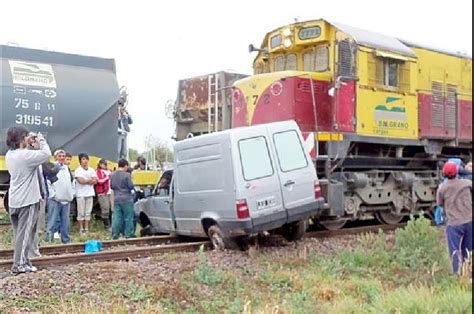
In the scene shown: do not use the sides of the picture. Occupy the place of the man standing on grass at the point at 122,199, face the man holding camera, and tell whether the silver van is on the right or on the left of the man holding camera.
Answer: left

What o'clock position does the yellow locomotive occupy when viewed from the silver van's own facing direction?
The yellow locomotive is roughly at 3 o'clock from the silver van.

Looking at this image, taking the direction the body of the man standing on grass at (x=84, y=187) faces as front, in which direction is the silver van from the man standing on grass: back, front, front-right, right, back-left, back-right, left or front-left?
front-left

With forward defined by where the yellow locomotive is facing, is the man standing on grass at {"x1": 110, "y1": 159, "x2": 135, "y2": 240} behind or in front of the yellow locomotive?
in front

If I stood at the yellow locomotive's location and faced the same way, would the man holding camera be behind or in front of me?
in front

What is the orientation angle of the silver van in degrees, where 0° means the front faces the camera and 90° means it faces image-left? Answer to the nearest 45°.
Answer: approximately 135°

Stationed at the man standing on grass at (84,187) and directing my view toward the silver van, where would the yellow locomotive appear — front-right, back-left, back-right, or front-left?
front-left

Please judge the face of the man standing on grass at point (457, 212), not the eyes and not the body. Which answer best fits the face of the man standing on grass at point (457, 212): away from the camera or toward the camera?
away from the camera

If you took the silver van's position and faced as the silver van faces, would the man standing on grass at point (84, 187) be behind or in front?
in front

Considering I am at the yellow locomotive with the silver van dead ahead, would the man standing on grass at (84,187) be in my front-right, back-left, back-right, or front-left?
front-right

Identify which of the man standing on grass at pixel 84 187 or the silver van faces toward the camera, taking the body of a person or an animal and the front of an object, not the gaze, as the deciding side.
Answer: the man standing on grass

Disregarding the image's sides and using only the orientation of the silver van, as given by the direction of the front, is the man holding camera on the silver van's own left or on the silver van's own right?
on the silver van's own left

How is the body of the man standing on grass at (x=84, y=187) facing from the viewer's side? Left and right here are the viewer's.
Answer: facing the viewer

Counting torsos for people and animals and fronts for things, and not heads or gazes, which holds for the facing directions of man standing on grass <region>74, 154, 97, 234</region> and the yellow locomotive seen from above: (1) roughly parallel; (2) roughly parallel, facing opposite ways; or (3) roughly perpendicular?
roughly perpendicular
